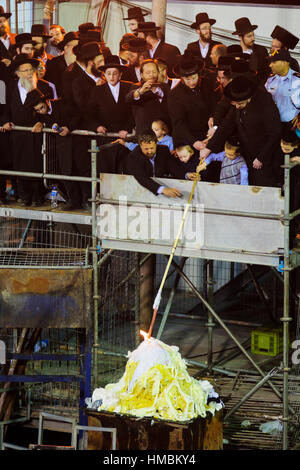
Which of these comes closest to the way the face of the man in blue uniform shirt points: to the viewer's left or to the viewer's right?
to the viewer's left

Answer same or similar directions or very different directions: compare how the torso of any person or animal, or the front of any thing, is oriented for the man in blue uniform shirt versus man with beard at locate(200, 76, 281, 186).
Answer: same or similar directions

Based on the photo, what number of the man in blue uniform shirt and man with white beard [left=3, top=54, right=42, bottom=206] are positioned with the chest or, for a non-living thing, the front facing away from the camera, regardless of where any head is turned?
0

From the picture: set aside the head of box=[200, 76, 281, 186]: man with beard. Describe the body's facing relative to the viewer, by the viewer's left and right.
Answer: facing the viewer and to the left of the viewer

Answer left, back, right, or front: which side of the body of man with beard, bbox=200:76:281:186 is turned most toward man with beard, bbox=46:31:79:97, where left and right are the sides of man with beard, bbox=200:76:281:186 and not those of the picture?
right

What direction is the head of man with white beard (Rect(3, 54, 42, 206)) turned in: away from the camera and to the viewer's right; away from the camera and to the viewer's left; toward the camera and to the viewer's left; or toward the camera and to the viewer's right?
toward the camera and to the viewer's right

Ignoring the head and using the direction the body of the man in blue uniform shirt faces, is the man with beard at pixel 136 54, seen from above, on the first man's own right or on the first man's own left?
on the first man's own right

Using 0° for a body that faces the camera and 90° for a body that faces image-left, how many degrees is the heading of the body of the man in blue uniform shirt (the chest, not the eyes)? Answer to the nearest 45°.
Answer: approximately 45°

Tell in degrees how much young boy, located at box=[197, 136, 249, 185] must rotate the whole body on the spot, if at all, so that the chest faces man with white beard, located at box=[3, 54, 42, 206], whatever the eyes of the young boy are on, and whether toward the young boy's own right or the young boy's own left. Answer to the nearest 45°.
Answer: approximately 90° to the young boy's own right

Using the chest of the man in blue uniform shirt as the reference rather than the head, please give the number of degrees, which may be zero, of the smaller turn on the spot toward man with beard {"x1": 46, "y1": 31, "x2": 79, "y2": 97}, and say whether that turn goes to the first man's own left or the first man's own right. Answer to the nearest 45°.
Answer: approximately 90° to the first man's own right
